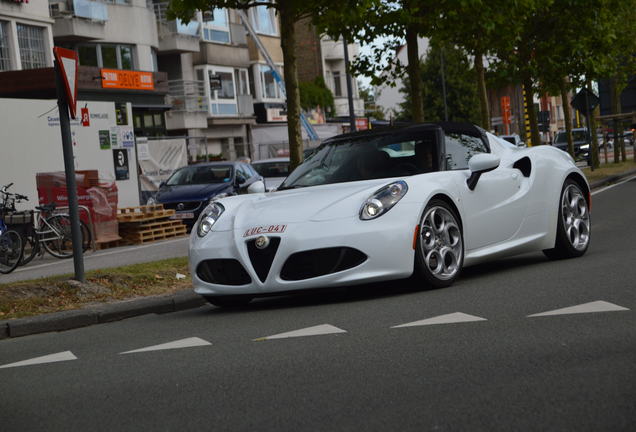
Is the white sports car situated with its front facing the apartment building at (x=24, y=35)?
no

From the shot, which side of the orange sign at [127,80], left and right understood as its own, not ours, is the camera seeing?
front

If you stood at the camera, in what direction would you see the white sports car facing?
facing the viewer and to the left of the viewer

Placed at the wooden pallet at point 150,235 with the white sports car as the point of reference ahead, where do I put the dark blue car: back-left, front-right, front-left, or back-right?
back-left

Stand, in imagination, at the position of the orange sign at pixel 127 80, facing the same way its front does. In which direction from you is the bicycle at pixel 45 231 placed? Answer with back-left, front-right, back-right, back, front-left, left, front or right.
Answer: front

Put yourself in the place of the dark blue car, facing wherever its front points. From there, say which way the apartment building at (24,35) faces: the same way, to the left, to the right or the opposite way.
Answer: to the left

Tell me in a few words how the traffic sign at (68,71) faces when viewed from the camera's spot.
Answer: facing the viewer and to the right of the viewer

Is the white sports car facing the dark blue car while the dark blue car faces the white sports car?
no

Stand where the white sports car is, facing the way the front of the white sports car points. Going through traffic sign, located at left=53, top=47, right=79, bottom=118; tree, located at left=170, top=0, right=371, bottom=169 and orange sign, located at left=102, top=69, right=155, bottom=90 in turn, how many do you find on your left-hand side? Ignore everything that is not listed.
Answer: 0

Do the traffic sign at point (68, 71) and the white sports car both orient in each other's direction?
no

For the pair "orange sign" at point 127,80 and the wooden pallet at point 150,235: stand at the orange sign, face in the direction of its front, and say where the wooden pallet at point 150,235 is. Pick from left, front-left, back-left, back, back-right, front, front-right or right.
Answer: front

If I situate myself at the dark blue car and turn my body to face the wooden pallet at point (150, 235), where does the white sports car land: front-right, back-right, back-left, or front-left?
front-left

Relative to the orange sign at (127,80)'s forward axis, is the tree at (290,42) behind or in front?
in front

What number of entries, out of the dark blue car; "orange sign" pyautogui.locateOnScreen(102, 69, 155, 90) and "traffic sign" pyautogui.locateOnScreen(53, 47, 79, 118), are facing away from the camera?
0

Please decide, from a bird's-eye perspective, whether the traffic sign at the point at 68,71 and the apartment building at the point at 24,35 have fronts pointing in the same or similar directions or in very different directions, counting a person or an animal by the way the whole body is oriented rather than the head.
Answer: same or similar directions

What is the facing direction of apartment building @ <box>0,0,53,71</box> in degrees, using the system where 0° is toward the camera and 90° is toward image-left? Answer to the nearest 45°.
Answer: approximately 315°

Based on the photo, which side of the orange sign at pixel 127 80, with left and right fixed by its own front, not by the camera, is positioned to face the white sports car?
front

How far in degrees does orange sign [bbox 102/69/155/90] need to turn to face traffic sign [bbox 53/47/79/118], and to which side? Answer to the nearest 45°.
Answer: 0° — it already faces it

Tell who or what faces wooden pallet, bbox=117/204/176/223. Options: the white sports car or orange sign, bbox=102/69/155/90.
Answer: the orange sign
